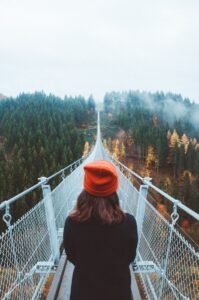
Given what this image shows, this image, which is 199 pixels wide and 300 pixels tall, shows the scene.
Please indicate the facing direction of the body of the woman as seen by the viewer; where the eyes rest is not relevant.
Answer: away from the camera

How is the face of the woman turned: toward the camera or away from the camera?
away from the camera
